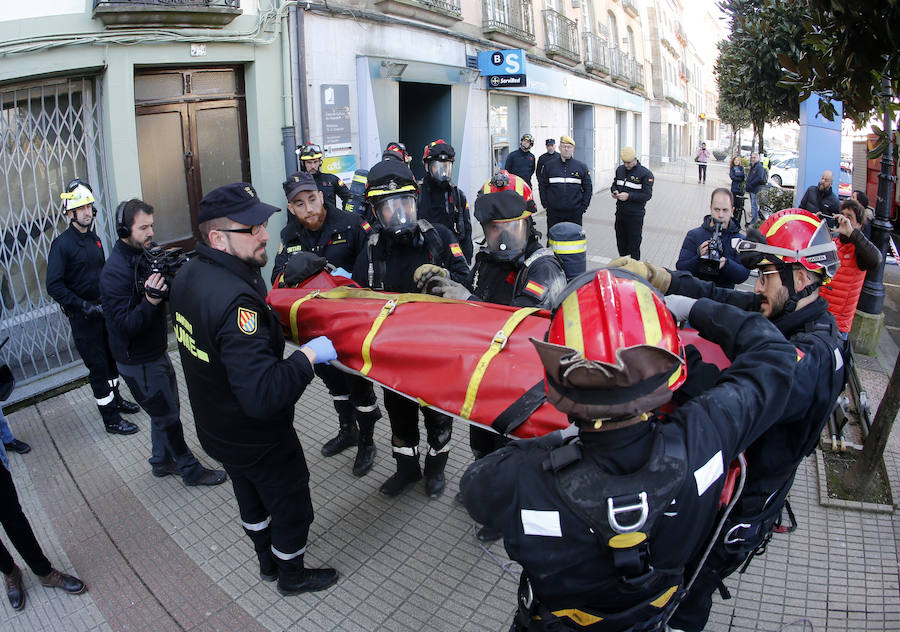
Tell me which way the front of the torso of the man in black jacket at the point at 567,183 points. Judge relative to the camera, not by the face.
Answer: toward the camera

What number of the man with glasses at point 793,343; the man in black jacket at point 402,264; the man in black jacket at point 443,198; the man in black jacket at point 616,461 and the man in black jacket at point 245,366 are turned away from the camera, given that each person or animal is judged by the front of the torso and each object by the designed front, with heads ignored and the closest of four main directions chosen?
1

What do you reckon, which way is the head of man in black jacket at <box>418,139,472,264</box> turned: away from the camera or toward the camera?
toward the camera

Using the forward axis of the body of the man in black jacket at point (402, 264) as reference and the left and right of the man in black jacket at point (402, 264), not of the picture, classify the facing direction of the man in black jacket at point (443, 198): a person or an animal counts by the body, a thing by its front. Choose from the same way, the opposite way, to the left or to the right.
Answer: the same way

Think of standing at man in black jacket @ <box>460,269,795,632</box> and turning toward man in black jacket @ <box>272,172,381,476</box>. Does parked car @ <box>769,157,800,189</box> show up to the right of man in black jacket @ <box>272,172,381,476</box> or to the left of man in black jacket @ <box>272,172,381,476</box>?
right

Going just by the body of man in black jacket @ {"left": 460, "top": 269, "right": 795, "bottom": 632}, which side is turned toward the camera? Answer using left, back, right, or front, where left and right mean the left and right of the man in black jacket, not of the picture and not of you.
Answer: back

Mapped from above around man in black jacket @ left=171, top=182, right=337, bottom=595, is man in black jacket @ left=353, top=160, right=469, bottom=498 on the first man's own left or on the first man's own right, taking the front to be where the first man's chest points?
on the first man's own left

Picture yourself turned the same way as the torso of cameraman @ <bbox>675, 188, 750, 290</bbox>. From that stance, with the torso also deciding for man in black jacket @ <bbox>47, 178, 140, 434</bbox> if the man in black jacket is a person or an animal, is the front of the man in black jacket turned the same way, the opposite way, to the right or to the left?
to the left

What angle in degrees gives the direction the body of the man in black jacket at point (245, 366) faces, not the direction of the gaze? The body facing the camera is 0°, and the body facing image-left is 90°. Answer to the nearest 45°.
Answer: approximately 270°

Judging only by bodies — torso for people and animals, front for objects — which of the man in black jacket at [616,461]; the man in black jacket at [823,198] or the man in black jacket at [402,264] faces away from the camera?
the man in black jacket at [616,461]

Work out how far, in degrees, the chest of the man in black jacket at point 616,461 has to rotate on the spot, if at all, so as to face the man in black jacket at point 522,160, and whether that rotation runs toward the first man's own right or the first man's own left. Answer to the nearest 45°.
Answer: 0° — they already face them

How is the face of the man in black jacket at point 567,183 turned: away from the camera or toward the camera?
toward the camera

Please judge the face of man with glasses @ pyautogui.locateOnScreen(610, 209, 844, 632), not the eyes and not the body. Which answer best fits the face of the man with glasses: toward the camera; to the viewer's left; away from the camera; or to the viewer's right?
to the viewer's left

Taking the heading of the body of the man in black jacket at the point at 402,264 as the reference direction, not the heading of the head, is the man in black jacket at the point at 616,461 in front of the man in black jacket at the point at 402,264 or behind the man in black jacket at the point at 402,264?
in front

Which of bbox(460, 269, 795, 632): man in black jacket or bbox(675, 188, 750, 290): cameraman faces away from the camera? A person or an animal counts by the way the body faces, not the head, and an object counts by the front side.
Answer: the man in black jacket

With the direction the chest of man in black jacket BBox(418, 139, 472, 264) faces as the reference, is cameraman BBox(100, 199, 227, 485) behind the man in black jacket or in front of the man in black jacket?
in front
